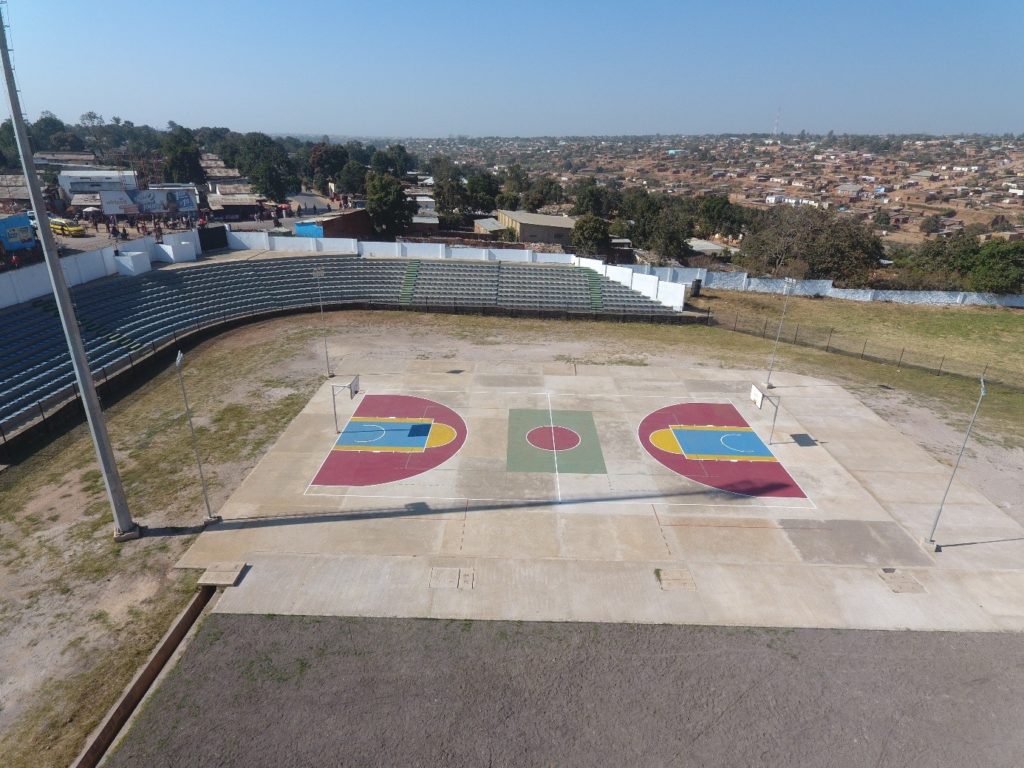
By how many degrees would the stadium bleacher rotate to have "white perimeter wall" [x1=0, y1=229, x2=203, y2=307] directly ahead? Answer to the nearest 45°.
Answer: approximately 135° to its right

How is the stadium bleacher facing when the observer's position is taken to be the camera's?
facing the viewer and to the right of the viewer

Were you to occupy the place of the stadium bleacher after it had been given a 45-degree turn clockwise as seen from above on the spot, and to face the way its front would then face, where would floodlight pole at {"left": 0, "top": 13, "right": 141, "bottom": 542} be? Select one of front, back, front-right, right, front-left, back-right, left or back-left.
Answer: front

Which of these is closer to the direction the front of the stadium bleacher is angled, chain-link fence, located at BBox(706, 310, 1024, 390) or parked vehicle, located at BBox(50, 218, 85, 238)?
the chain-link fence

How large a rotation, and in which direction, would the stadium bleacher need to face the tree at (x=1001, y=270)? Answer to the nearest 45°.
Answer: approximately 45° to its left

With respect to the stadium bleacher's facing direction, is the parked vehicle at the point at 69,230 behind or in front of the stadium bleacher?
behind
